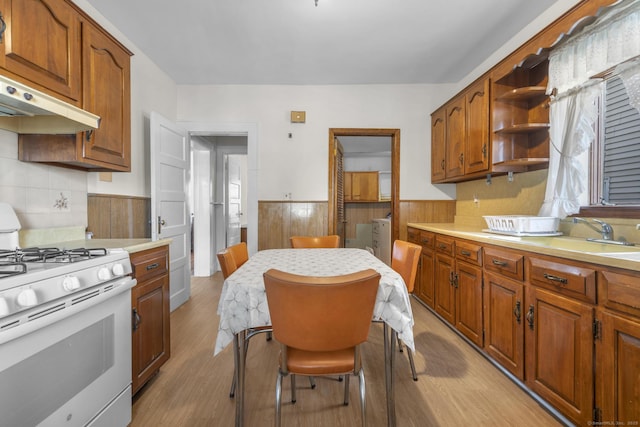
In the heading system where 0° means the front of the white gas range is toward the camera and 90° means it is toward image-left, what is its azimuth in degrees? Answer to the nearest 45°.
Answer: approximately 315°

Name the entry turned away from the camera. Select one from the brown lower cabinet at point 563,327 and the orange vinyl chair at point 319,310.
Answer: the orange vinyl chair

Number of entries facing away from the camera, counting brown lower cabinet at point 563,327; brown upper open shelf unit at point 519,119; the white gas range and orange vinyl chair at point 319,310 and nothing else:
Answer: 1

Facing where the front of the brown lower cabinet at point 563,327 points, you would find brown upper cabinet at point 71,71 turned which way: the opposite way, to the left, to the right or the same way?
the opposite way

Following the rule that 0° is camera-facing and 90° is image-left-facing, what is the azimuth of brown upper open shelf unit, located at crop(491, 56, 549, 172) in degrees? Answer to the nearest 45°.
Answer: approximately 45°

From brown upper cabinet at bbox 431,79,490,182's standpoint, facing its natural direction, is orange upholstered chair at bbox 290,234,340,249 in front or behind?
in front

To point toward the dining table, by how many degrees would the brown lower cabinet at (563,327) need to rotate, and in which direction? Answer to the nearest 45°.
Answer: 0° — it already faces it

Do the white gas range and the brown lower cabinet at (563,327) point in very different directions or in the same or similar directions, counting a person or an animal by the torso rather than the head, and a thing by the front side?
very different directions

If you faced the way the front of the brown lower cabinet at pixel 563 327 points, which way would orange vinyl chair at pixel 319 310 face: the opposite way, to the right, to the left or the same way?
to the right

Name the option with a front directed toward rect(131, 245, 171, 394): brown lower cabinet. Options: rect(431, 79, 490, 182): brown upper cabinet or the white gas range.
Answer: the brown upper cabinet

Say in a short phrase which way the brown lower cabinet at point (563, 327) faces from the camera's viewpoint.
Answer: facing the viewer and to the left of the viewer

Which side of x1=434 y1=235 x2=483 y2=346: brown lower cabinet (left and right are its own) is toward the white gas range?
front

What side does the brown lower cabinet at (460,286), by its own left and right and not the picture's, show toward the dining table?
front

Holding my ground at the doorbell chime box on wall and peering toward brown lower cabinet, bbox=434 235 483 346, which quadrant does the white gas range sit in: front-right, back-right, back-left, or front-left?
front-right

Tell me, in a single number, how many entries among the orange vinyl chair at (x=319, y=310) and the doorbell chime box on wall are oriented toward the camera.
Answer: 1

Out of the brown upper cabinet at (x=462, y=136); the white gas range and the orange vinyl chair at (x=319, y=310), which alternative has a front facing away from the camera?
the orange vinyl chair

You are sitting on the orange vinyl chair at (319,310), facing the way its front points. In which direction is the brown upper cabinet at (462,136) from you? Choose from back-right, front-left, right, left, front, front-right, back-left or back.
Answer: front-right

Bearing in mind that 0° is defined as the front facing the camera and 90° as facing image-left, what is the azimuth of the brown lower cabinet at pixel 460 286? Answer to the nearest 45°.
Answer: approximately 45°

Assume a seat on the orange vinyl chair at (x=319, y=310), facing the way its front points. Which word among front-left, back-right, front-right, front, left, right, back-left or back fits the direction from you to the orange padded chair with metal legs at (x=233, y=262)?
front-left

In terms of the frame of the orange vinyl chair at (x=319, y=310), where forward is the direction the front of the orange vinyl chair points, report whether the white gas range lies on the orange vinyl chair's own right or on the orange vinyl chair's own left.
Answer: on the orange vinyl chair's own left

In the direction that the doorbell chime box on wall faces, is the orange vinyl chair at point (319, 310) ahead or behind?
ahead
